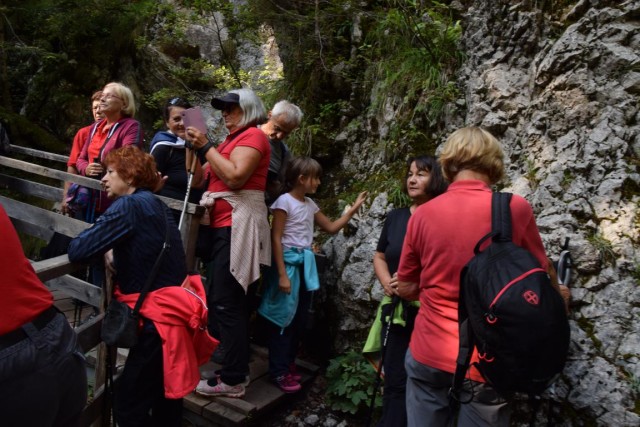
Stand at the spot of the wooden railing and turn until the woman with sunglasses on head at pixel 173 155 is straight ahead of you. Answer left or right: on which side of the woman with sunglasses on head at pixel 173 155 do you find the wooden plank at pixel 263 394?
right

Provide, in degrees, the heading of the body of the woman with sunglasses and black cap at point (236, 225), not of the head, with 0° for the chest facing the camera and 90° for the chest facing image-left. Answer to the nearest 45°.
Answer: approximately 90°

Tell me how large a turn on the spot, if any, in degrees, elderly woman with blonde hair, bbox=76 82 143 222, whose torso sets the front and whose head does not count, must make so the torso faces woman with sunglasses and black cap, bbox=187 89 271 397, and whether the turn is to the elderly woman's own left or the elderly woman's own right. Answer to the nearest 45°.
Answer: approximately 90° to the elderly woman's own left

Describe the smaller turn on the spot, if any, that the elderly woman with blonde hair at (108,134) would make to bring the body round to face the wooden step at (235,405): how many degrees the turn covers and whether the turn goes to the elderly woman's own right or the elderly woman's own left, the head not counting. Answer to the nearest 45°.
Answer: approximately 90° to the elderly woman's own left

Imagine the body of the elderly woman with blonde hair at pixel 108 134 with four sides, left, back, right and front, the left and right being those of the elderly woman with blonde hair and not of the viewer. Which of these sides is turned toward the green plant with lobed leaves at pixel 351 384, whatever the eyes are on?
left

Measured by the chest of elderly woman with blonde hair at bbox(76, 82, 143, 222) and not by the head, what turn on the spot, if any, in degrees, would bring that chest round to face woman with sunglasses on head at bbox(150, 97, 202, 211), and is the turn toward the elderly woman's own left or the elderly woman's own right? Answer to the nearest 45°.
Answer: approximately 90° to the elderly woman's own left

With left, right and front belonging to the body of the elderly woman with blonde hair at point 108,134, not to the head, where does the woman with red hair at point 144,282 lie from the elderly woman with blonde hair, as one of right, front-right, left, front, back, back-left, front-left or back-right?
front-left

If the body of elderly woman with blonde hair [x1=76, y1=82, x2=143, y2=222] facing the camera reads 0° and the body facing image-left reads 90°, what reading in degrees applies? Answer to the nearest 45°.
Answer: approximately 45°

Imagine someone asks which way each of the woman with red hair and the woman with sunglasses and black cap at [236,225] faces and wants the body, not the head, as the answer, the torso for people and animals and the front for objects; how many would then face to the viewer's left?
2

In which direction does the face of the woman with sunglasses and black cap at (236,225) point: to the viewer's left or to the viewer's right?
to the viewer's left
